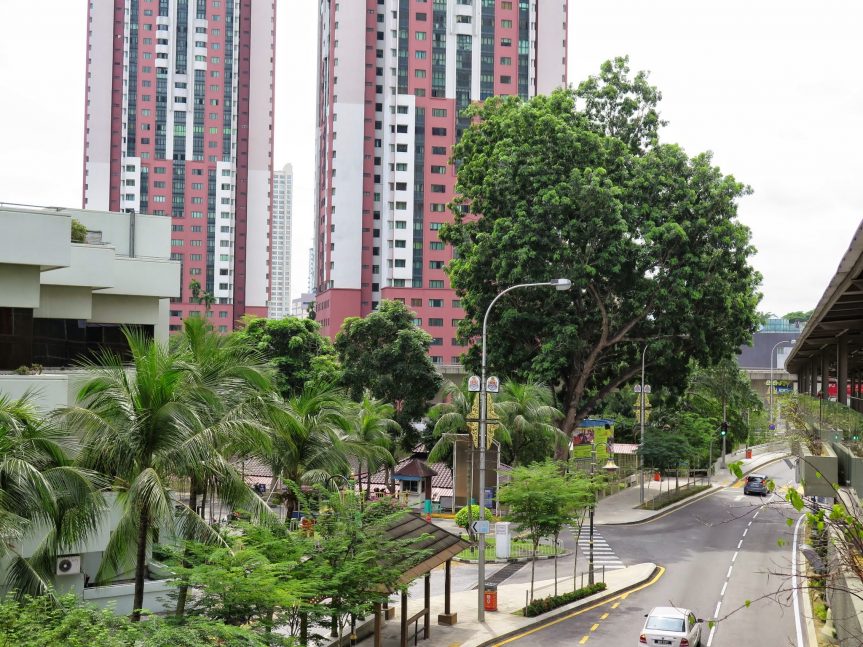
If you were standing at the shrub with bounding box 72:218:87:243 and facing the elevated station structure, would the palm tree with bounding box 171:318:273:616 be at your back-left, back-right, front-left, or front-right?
front-right

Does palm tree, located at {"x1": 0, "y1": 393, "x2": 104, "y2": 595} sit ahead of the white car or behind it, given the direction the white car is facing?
behind
